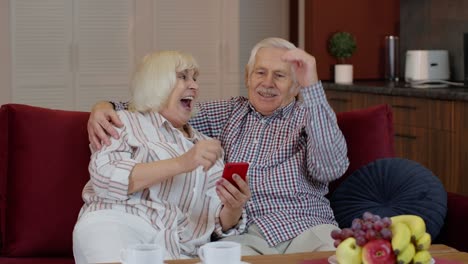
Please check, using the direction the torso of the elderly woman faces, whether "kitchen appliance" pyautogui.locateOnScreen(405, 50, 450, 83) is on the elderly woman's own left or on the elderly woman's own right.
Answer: on the elderly woman's own left

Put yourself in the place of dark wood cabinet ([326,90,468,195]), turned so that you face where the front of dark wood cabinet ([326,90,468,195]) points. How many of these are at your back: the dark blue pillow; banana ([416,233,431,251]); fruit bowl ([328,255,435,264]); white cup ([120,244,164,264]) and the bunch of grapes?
0

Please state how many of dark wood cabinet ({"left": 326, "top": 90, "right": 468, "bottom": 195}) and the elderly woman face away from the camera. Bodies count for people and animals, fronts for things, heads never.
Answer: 0

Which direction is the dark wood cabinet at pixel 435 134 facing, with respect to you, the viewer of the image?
facing the viewer and to the left of the viewer

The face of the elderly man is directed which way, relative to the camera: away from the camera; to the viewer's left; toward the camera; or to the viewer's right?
toward the camera

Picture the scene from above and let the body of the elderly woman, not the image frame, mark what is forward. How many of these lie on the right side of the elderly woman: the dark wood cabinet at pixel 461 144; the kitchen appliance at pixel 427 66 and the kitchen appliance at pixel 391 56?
0

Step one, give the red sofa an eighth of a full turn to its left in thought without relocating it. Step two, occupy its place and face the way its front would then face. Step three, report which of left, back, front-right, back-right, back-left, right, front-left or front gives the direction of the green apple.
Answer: front

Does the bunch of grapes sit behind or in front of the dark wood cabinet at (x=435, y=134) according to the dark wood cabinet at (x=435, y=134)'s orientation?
in front

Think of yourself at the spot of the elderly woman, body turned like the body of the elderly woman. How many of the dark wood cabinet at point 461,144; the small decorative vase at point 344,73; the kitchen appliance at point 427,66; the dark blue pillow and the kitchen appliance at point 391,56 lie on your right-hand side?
0

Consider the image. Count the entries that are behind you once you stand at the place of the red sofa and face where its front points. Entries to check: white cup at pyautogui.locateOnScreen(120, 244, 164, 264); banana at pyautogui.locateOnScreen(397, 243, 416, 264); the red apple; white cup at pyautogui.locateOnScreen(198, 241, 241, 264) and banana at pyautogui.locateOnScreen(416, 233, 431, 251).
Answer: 0

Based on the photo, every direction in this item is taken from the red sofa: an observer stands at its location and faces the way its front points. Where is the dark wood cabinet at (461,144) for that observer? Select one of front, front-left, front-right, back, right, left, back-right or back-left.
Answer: back-left

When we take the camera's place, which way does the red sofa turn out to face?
facing the viewer

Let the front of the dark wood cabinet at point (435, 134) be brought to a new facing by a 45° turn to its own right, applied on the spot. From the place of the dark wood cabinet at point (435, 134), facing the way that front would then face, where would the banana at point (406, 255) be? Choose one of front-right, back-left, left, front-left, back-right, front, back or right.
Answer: left

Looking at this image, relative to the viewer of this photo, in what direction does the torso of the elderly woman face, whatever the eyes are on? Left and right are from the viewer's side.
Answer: facing the viewer and to the right of the viewer

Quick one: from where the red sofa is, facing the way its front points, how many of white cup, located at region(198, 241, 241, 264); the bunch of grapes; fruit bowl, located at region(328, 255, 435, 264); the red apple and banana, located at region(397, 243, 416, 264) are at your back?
0

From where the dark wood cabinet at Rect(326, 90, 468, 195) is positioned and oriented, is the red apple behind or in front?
in front
